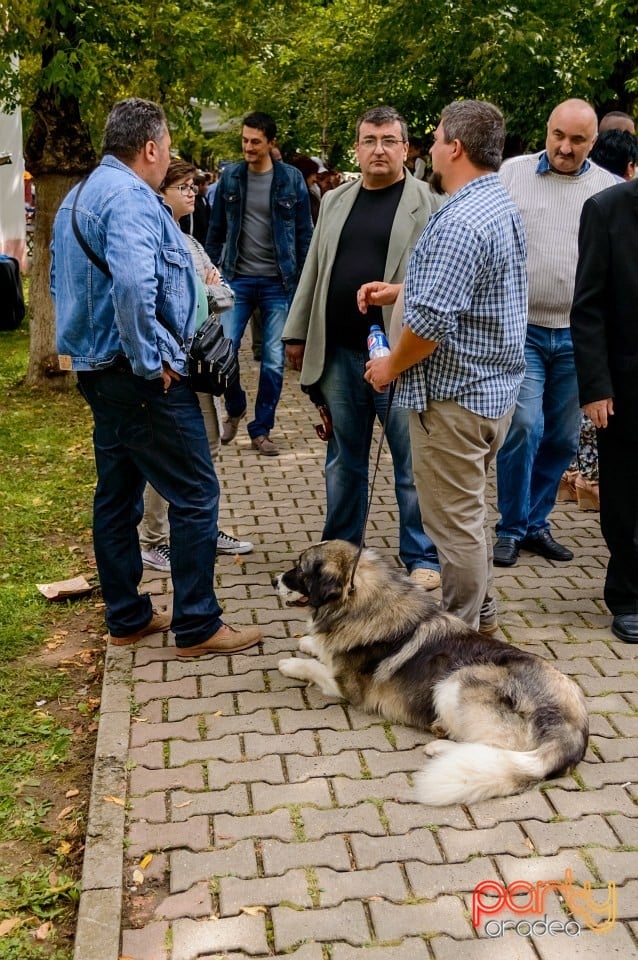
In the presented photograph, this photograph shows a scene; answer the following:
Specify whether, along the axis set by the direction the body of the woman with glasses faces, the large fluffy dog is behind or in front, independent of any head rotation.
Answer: in front

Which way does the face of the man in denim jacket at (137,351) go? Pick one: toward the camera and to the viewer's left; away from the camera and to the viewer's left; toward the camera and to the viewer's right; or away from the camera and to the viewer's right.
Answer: away from the camera and to the viewer's right

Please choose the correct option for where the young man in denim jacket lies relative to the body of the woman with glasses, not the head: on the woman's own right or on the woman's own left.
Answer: on the woman's own left

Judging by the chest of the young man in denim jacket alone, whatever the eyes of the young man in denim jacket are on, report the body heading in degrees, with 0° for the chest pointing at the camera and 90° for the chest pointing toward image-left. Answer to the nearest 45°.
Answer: approximately 0°

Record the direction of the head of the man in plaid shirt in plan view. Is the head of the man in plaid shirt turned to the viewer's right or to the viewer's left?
to the viewer's left

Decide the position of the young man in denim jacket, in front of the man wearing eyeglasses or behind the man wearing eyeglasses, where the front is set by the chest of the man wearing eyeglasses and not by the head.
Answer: behind

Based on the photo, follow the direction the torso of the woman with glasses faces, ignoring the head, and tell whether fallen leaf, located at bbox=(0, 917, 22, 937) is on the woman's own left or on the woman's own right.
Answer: on the woman's own right

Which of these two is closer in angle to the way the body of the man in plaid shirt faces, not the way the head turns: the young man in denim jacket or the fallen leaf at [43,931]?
the young man in denim jacket

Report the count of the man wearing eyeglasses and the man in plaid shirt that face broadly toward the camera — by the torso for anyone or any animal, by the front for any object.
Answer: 1

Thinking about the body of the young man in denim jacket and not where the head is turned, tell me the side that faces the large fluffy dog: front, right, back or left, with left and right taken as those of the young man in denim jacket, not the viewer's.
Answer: front

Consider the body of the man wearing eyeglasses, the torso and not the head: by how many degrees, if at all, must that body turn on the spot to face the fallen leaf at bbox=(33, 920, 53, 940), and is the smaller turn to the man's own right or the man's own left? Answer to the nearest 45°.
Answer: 0° — they already face it

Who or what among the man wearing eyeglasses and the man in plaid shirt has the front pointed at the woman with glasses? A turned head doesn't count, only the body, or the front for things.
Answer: the man in plaid shirt
